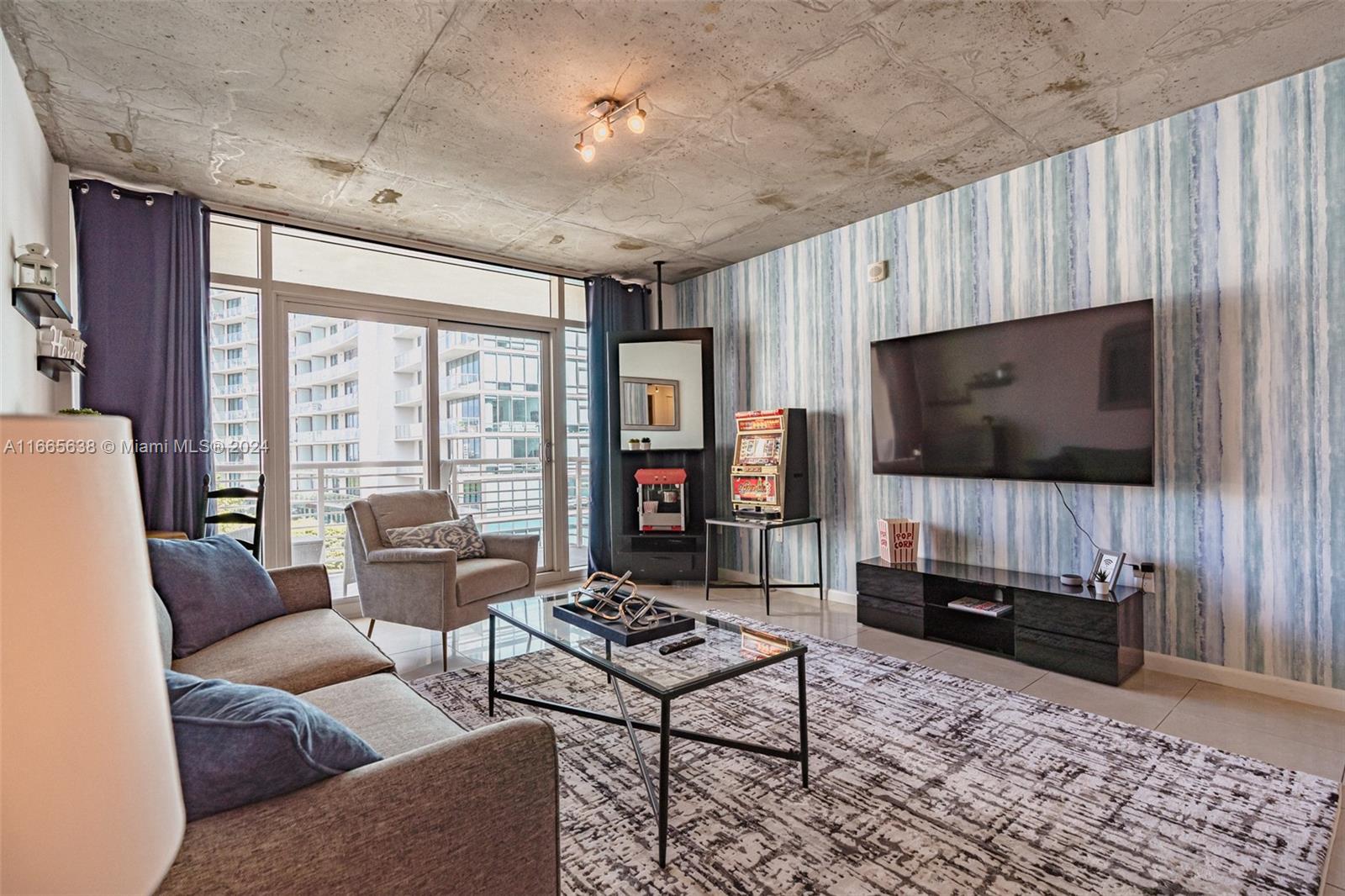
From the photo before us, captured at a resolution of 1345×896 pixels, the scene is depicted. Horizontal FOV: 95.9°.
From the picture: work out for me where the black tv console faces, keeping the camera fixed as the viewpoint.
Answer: facing the viewer and to the left of the viewer

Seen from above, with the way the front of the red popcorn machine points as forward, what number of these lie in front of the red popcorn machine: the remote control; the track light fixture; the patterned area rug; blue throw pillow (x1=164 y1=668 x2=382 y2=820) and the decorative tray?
5

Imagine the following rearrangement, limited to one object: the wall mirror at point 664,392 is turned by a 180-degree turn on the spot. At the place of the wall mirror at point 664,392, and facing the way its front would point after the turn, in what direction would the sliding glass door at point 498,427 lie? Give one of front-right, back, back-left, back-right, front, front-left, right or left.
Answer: left

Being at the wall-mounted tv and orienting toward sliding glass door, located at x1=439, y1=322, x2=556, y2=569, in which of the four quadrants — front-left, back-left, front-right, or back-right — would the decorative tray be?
front-left

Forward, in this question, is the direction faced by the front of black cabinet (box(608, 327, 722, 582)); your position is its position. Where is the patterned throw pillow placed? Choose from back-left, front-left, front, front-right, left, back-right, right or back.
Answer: front-right

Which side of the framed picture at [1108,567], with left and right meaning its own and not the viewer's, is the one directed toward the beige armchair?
front

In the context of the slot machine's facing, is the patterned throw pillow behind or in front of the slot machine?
in front

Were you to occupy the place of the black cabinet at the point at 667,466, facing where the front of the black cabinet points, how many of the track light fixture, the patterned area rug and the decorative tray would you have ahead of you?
3

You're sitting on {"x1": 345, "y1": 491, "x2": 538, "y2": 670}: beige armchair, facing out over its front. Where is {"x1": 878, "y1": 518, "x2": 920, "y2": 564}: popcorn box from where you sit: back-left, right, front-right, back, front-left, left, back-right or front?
front-left

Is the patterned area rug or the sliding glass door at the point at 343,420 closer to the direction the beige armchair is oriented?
the patterned area rug

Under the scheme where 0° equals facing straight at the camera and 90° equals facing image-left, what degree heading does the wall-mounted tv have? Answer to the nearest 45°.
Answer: approximately 45°

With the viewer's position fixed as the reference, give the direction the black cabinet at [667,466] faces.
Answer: facing the viewer

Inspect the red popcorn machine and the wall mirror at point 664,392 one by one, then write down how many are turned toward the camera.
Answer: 2

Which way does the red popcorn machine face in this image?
toward the camera

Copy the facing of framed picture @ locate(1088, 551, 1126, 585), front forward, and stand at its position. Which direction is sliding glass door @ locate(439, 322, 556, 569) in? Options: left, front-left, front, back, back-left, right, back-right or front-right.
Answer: front-right

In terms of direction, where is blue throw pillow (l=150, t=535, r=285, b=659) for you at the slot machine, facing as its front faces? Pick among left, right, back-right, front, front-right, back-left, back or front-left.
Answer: front

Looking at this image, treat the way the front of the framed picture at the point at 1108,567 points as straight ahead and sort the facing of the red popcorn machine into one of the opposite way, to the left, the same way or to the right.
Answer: to the left

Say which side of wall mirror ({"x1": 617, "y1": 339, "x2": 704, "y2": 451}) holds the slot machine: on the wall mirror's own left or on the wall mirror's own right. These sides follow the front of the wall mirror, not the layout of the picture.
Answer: on the wall mirror's own left

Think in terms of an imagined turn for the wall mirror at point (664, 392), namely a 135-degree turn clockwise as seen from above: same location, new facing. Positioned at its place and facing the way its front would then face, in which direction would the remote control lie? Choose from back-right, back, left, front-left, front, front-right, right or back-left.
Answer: back-left
